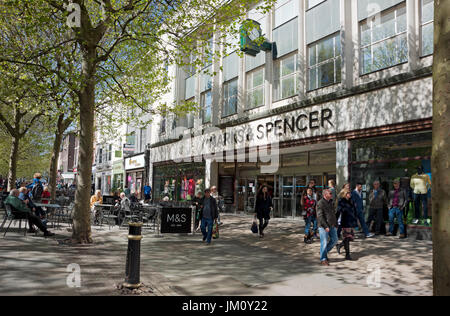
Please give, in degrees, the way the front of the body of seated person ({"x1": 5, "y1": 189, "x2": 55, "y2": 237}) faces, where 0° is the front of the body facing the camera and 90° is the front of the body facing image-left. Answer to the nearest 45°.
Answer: approximately 270°

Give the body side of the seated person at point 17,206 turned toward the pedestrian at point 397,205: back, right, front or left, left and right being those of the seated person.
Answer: front

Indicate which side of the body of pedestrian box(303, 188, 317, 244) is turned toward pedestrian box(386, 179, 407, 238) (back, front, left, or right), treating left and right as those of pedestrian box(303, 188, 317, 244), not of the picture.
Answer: left

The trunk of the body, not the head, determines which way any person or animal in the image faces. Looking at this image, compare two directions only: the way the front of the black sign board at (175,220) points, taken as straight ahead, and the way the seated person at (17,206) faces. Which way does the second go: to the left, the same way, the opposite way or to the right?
to the left

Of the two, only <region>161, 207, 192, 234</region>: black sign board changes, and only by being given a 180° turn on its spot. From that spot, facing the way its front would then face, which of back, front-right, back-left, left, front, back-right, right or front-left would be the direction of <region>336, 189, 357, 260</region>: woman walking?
back-right

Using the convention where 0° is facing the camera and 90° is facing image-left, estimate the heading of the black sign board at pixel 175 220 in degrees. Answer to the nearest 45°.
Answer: approximately 0°

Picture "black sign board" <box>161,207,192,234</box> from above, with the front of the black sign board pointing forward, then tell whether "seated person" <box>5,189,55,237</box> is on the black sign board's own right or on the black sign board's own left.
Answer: on the black sign board's own right

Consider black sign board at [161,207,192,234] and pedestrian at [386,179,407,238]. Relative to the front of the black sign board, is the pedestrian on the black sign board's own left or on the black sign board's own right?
on the black sign board's own left

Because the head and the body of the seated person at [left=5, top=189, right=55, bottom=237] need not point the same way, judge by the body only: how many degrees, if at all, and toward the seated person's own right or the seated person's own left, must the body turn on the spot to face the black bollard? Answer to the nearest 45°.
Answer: approximately 90° to the seated person's own right
